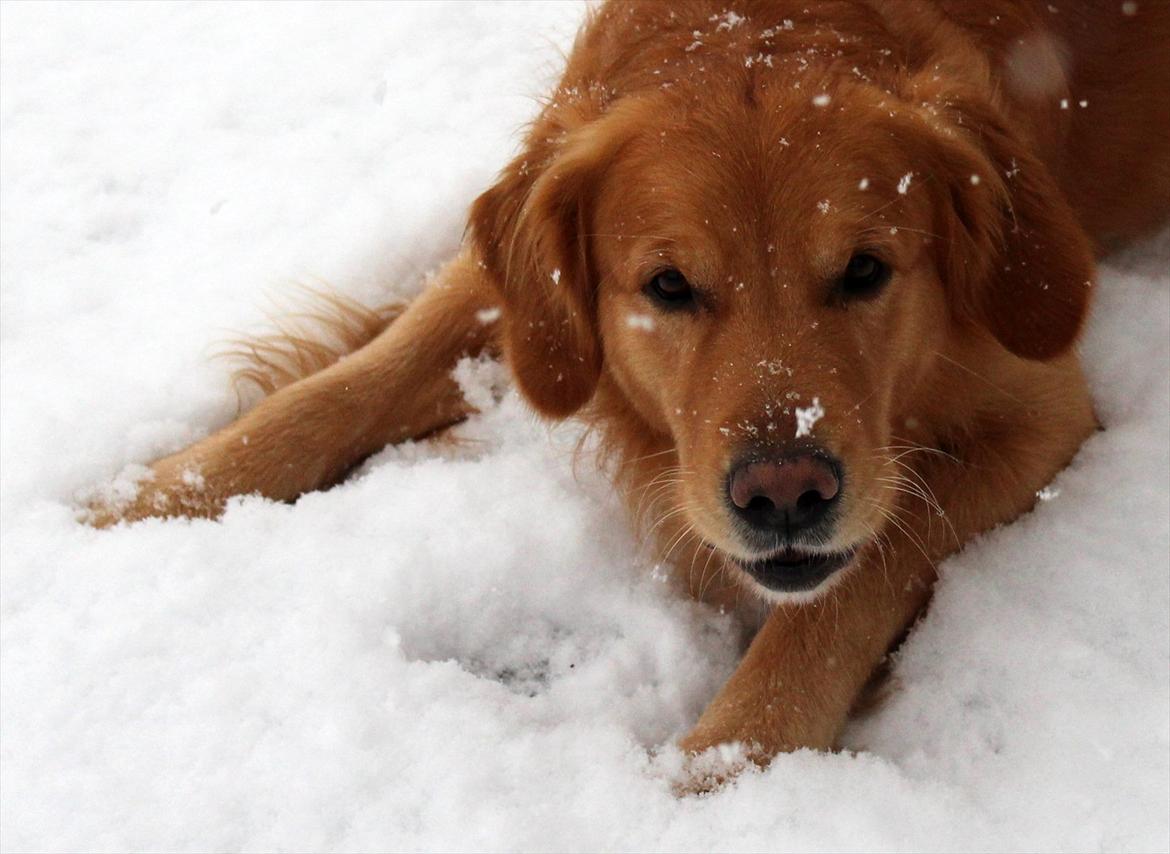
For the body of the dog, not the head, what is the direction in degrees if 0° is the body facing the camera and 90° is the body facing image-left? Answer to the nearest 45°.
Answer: approximately 45°
